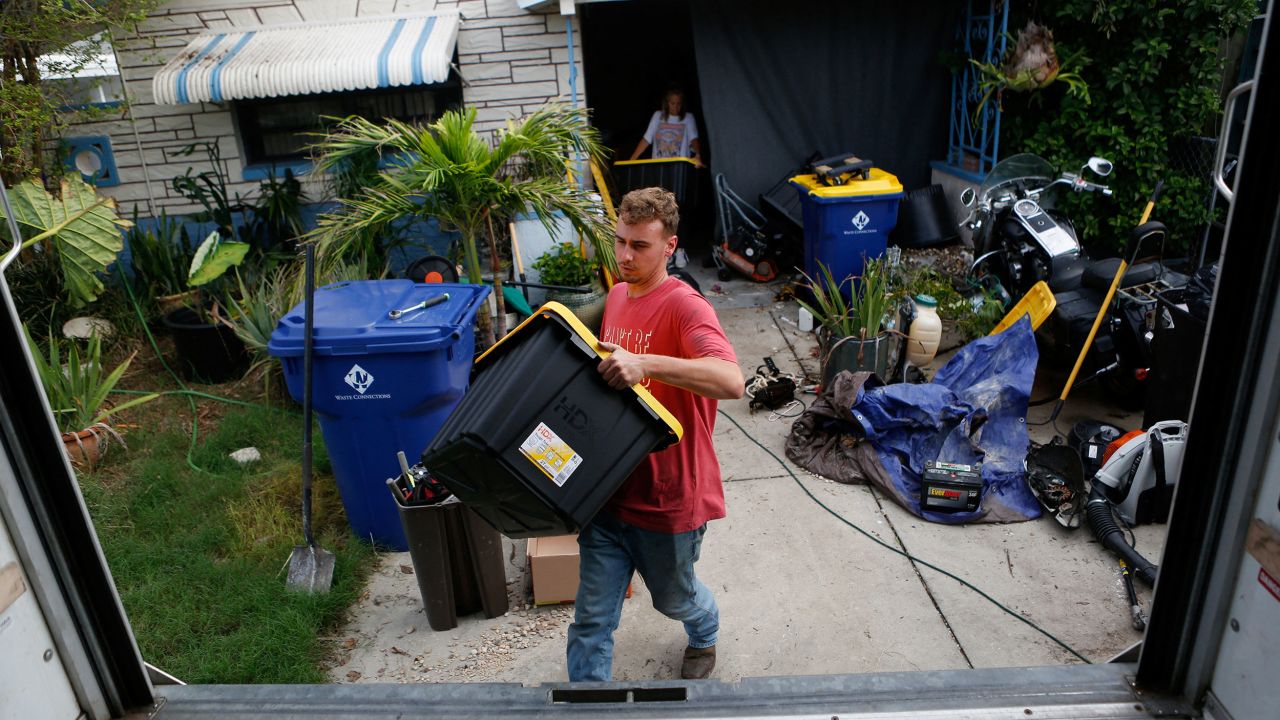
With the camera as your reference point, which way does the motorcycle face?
facing away from the viewer and to the left of the viewer

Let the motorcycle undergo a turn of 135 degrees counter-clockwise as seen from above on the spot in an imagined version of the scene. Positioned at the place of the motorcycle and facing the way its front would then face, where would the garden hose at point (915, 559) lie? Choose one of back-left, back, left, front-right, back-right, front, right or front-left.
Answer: front

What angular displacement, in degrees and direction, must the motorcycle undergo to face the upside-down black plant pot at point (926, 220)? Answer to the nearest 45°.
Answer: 0° — it already faces it

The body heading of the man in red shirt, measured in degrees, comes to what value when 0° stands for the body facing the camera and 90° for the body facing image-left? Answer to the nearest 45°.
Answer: approximately 45°

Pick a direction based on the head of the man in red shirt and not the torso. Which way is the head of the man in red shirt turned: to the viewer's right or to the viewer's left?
to the viewer's left

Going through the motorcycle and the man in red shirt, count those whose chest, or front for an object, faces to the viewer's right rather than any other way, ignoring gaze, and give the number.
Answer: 0

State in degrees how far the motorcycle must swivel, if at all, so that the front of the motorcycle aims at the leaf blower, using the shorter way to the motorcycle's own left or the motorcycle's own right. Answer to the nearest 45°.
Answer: approximately 135° to the motorcycle's own left

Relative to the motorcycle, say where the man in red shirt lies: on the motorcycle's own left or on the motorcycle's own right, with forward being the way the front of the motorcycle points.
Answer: on the motorcycle's own left

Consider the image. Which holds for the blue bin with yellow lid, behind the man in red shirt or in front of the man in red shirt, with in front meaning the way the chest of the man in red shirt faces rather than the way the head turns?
behind

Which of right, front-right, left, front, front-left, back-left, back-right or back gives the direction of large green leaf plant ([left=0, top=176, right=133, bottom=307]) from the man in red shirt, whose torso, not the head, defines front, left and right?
right
